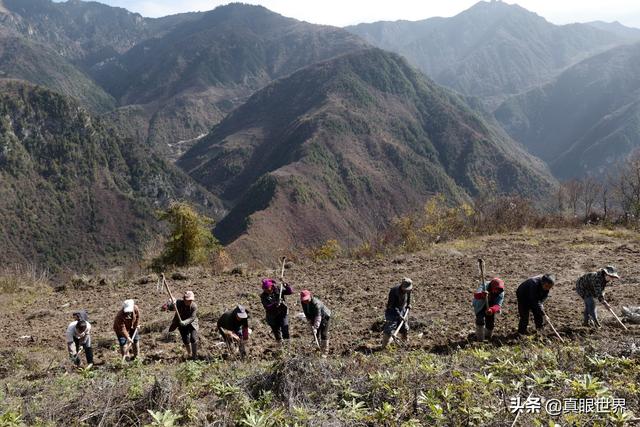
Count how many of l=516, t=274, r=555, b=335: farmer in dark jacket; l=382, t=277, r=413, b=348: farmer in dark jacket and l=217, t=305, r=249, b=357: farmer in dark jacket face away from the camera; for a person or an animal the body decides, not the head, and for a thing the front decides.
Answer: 0

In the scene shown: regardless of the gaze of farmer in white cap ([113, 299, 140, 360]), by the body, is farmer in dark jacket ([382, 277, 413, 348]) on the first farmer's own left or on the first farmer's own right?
on the first farmer's own left

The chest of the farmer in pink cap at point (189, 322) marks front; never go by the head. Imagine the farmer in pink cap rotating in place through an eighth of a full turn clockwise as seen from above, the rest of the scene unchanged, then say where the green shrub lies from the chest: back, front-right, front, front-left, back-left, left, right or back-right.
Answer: right

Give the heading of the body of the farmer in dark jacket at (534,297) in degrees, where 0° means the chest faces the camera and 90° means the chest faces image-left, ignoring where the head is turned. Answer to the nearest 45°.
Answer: approximately 315°

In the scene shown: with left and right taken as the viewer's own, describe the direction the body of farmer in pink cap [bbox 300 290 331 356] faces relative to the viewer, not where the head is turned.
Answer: facing the viewer and to the left of the viewer

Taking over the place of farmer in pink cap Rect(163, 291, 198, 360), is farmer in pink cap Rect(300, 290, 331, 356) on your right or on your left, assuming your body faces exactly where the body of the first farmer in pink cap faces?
on your left

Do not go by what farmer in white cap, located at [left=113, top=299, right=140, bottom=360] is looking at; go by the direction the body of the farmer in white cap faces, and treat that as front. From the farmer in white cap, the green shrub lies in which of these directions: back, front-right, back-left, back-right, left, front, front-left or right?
back

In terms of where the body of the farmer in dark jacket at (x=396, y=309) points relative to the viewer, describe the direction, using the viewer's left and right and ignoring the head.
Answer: facing the viewer and to the right of the viewer

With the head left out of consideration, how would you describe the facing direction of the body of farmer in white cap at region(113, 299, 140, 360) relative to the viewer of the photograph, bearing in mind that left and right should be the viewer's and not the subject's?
facing the viewer

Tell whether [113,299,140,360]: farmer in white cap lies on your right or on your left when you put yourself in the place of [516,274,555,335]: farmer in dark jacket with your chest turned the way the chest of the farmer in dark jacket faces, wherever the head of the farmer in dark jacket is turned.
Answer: on your right

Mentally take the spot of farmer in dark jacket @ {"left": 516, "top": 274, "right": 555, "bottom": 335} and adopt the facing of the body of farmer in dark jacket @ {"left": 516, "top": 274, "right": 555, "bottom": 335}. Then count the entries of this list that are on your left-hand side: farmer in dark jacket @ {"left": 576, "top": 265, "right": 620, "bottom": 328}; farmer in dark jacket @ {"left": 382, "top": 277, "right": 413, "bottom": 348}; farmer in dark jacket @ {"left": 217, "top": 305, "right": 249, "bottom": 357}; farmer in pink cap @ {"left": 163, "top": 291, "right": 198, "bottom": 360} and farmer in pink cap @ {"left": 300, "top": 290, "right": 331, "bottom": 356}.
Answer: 1
